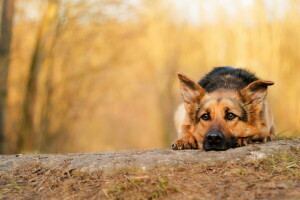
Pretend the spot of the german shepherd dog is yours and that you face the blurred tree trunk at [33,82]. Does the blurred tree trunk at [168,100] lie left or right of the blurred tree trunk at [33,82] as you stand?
right

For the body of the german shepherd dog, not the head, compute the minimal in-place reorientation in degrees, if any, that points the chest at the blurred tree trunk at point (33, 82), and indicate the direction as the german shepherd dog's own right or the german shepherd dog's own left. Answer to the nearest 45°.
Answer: approximately 135° to the german shepherd dog's own right

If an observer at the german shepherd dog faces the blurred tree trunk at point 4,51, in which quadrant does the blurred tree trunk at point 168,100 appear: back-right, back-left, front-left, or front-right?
front-right

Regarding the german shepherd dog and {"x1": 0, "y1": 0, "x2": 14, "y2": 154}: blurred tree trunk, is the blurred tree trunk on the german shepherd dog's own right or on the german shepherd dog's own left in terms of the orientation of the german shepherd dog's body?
on the german shepherd dog's own right

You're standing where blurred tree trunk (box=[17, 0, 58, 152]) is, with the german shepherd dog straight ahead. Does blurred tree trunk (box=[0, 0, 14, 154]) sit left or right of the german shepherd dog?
right

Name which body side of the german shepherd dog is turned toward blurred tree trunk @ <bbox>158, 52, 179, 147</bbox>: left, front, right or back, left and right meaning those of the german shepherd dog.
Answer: back

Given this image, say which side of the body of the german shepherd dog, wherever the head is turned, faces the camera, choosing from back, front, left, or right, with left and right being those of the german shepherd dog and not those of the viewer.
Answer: front
